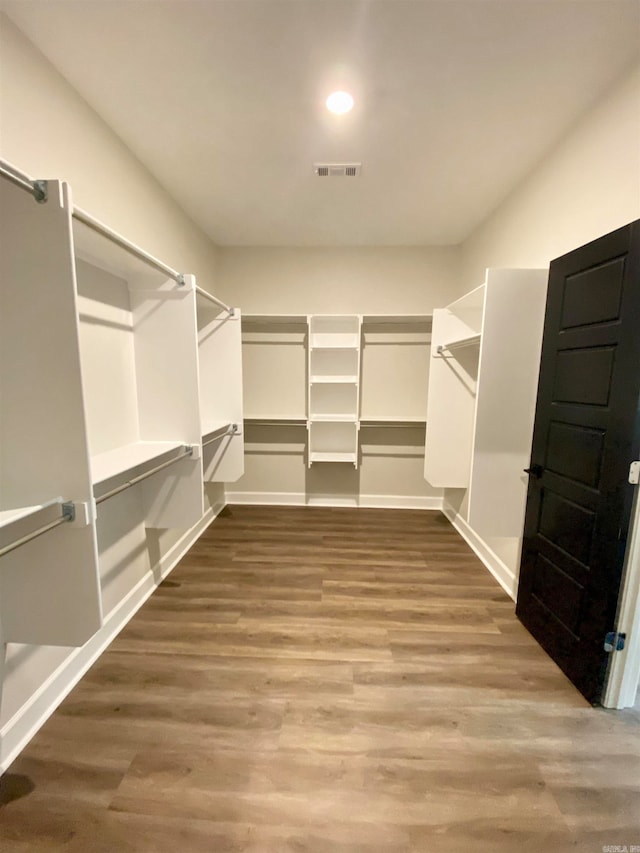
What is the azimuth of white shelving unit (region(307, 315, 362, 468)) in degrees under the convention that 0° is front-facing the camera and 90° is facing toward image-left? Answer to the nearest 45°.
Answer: approximately 0°

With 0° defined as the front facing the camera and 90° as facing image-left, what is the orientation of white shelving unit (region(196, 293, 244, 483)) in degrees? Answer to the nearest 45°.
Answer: approximately 270°

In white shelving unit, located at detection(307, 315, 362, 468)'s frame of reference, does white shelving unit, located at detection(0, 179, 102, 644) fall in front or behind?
in front

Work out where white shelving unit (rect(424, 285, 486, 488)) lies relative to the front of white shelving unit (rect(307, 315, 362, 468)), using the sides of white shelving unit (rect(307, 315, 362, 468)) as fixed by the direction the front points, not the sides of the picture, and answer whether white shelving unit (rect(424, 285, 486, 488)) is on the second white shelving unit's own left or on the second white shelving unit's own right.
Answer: on the second white shelving unit's own left

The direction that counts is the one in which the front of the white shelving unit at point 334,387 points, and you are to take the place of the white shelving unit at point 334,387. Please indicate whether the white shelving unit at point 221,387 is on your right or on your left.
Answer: on your right

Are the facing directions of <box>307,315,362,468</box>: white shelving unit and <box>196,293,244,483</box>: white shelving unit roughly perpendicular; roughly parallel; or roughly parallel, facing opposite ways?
roughly perpendicular

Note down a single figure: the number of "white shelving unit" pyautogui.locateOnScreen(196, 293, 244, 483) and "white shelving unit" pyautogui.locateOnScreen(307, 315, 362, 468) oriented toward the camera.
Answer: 1

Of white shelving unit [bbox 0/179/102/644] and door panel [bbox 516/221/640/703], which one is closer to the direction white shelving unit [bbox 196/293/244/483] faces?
the door panel

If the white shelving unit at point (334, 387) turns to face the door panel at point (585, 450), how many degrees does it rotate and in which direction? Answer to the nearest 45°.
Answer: approximately 45° to its left

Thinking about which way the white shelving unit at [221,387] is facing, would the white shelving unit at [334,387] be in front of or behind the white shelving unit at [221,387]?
in front

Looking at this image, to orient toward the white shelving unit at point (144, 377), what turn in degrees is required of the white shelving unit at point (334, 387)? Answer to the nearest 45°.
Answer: approximately 45° to its right

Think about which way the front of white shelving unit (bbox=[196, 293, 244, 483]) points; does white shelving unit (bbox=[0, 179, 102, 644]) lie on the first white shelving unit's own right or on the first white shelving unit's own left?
on the first white shelving unit's own right
